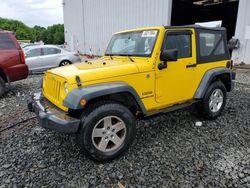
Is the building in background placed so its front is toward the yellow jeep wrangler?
yes

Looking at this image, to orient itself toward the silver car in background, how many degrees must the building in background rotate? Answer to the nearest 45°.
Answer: approximately 45° to its right

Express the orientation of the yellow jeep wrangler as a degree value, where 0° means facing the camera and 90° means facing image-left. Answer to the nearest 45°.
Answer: approximately 45°

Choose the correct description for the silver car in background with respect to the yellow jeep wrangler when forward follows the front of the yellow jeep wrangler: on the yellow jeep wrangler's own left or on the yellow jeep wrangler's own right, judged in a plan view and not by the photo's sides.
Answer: on the yellow jeep wrangler's own right

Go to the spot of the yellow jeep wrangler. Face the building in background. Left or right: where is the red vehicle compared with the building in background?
left

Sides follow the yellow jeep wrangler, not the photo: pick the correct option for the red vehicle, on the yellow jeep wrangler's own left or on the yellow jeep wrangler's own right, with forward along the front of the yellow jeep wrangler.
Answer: on the yellow jeep wrangler's own right

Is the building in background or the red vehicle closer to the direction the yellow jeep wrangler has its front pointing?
the red vehicle
